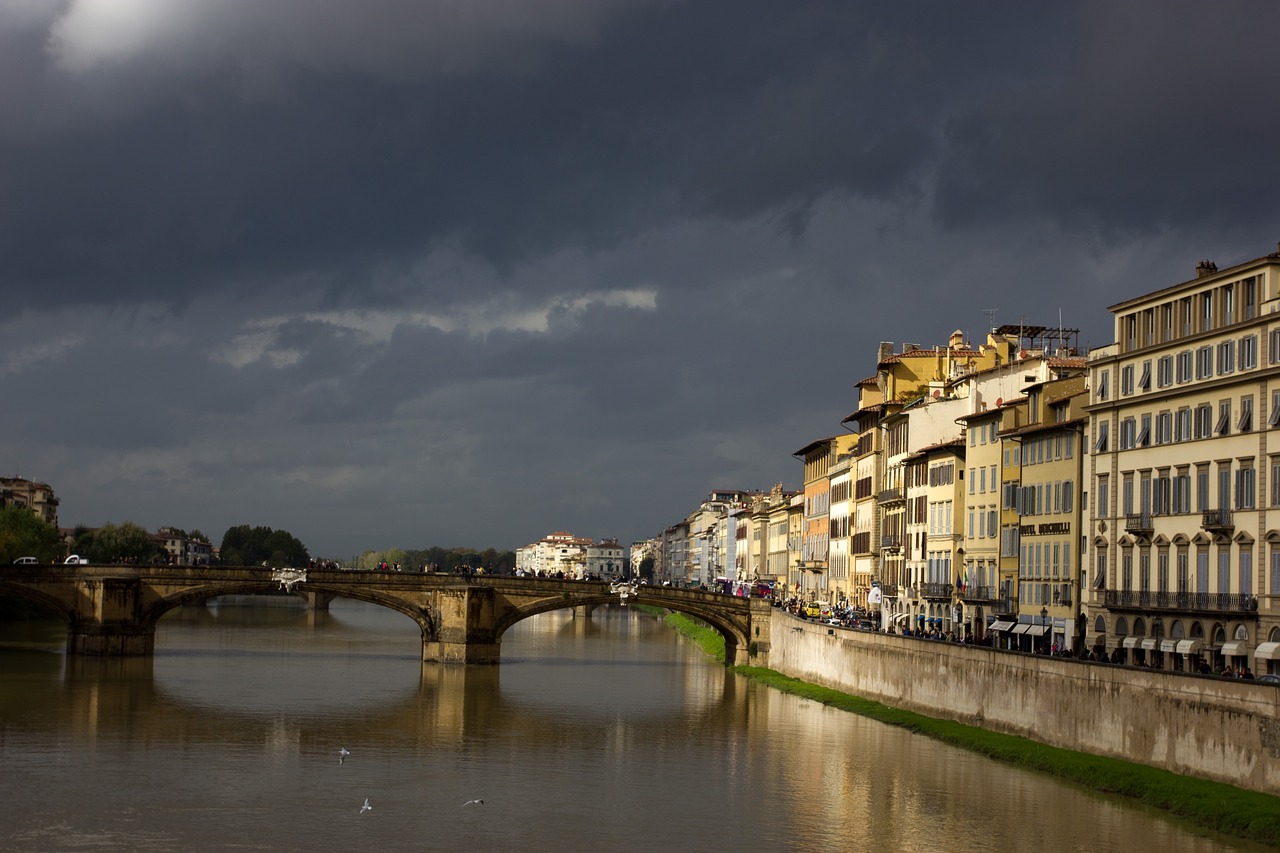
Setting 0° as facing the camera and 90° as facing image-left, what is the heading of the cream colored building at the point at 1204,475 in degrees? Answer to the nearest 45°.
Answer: approximately 45°
